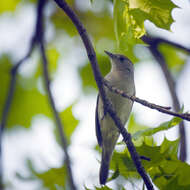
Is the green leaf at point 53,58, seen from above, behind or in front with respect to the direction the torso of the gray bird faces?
behind

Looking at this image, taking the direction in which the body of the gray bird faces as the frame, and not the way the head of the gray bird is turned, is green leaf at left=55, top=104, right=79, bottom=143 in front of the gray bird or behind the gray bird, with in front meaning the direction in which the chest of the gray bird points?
behind

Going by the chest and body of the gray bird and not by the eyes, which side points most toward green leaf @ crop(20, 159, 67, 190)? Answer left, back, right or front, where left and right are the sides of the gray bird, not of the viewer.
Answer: right

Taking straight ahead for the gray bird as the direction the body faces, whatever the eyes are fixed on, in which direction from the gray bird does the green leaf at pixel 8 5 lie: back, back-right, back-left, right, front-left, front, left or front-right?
back

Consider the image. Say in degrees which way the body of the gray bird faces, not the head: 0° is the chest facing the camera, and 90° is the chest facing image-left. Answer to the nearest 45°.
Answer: approximately 315°

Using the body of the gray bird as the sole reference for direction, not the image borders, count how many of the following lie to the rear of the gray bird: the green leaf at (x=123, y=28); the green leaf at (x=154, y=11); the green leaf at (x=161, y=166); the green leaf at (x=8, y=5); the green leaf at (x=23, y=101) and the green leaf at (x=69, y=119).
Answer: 3
